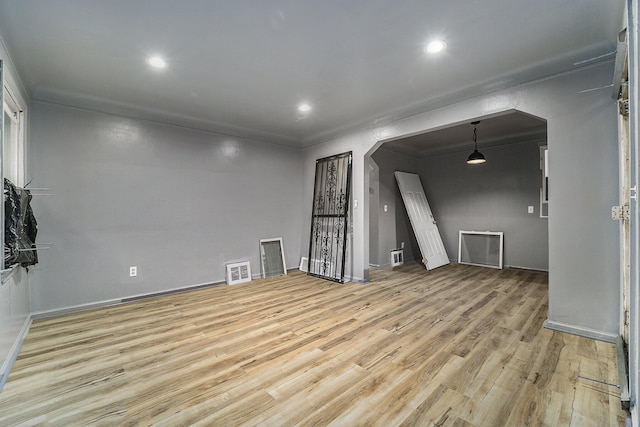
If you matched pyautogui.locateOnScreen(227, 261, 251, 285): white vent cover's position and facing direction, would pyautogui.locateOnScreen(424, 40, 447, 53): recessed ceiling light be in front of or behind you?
in front

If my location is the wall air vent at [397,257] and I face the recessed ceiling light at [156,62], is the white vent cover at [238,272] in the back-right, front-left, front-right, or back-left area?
front-right

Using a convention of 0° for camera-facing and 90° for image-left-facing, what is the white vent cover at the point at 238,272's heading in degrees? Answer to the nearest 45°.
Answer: approximately 315°

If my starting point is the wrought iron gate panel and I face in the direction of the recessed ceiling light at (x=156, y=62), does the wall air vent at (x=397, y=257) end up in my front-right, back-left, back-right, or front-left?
back-left

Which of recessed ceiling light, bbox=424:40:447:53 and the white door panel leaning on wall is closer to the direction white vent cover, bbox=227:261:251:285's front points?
the recessed ceiling light

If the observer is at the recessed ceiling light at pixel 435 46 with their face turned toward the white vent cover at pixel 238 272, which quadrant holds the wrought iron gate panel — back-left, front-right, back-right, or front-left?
front-right

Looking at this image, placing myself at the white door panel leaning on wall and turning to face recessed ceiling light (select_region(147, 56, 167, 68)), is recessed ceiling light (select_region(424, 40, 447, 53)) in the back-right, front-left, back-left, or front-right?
front-left
